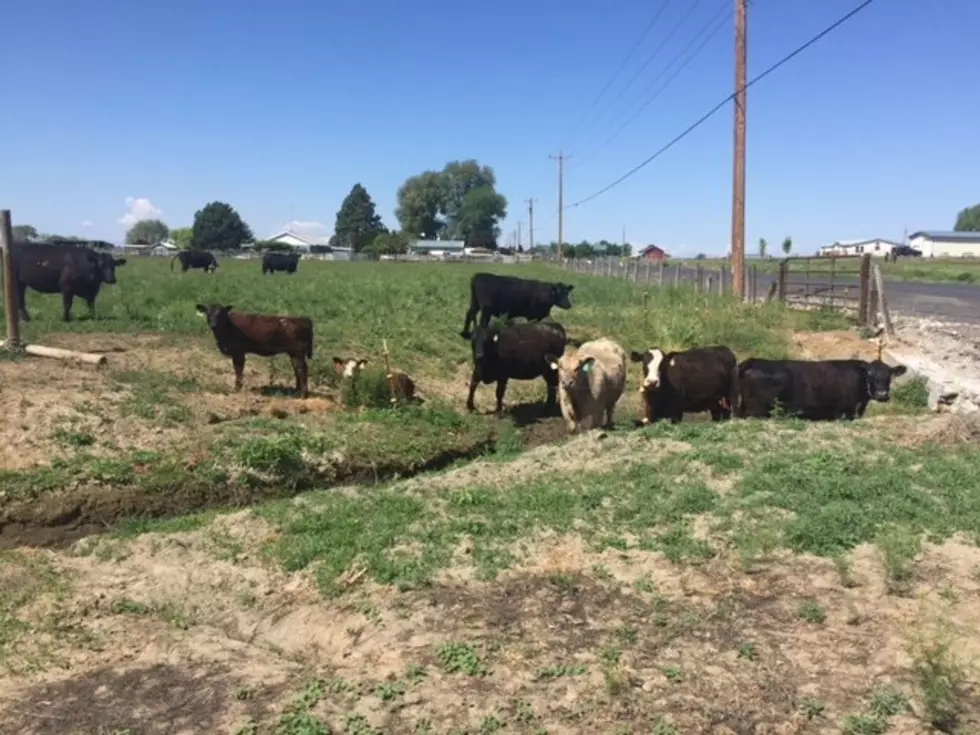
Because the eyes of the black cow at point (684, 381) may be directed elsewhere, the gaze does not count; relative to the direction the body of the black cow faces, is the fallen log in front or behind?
in front

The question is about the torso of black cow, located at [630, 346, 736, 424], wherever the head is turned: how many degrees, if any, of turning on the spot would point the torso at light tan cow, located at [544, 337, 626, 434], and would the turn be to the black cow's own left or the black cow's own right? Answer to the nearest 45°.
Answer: approximately 45° to the black cow's own right

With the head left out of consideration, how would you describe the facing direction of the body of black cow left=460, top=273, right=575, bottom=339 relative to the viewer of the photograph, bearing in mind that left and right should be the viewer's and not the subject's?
facing to the right of the viewer

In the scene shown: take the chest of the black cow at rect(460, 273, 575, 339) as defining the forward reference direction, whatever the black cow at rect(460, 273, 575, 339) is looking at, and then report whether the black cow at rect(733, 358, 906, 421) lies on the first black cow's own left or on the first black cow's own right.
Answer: on the first black cow's own right

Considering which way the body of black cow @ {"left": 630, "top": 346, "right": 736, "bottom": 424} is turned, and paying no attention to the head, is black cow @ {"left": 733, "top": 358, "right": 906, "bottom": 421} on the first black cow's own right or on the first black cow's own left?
on the first black cow's own left

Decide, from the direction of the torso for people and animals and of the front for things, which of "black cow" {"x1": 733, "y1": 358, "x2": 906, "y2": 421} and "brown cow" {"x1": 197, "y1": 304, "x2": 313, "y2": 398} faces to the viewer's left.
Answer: the brown cow

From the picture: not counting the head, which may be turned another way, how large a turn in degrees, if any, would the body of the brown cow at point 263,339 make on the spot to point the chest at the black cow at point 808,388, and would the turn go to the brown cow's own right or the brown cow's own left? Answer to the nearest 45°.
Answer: approximately 135° to the brown cow's own left

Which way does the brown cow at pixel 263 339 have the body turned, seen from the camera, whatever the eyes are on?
to the viewer's left

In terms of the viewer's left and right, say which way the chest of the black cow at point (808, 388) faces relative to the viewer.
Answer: facing to the right of the viewer
